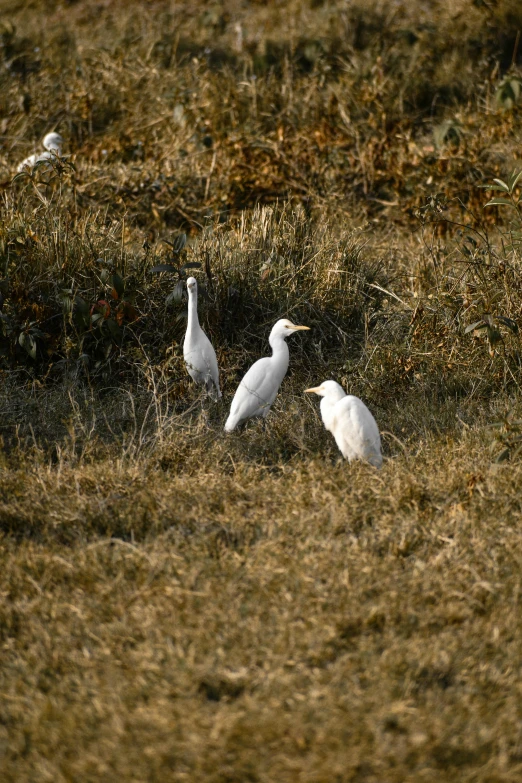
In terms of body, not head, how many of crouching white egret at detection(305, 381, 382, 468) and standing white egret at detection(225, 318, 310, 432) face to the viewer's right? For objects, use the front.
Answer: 1

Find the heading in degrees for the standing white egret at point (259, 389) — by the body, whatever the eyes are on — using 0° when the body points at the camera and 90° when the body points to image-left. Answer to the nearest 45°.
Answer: approximately 270°

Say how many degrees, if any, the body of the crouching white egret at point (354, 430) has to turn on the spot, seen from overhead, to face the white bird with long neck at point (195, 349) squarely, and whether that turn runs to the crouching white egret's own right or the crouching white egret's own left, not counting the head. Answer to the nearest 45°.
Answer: approximately 45° to the crouching white egret's own right

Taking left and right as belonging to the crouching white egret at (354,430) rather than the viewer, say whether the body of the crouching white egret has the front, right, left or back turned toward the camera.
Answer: left

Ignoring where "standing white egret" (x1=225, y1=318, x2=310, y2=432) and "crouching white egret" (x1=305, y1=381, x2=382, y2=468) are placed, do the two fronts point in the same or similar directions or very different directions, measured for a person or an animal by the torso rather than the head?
very different directions
